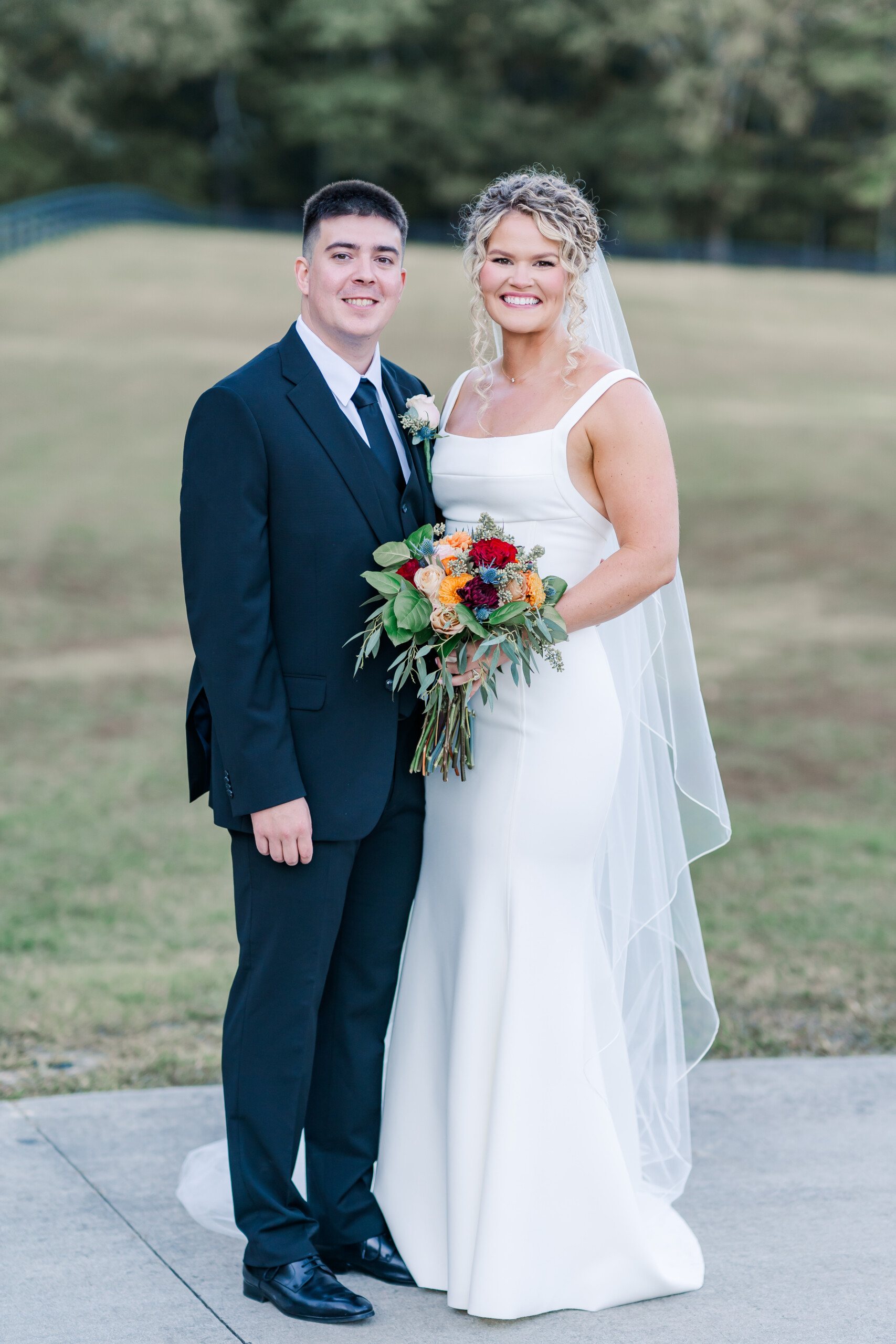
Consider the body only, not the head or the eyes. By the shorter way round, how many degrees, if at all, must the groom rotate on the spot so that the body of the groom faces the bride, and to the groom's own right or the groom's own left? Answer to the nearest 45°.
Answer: approximately 45° to the groom's own left

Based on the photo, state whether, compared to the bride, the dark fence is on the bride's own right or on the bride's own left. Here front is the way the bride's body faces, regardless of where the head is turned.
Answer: on the bride's own right

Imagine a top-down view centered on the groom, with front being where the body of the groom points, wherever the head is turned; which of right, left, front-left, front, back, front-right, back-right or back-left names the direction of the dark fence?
back-left

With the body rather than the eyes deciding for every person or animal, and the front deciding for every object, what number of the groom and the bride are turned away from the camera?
0

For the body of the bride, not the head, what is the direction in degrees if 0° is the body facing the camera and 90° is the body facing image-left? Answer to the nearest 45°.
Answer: approximately 45°

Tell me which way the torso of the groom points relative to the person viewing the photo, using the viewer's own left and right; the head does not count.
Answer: facing the viewer and to the right of the viewer

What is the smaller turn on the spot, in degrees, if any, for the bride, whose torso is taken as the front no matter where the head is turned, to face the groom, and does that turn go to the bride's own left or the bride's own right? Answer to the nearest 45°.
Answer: approximately 45° to the bride's own right

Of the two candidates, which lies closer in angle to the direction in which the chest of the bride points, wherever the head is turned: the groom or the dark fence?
the groom
